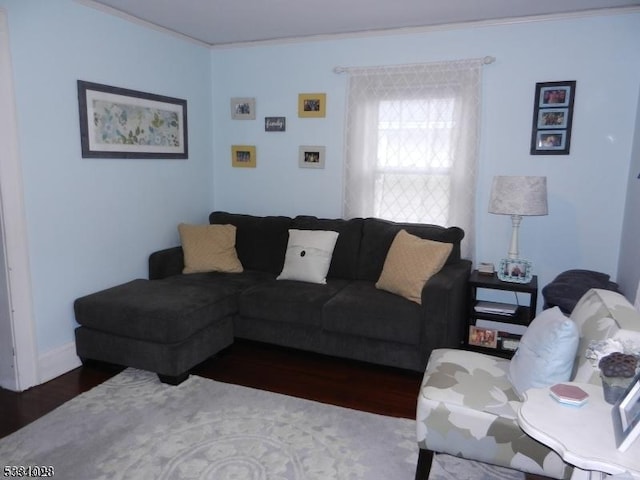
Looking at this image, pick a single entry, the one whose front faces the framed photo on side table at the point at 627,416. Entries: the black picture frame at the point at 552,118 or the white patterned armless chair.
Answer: the black picture frame

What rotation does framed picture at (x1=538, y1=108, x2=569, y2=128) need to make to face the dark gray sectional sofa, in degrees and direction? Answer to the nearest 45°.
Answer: approximately 45° to its right

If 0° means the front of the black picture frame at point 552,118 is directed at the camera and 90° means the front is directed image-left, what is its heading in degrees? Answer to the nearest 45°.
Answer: approximately 0°

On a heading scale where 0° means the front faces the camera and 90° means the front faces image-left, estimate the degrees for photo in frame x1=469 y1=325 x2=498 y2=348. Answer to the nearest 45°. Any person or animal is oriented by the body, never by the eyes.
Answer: approximately 0°

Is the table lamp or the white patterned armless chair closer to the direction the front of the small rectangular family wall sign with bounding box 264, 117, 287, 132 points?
the white patterned armless chair

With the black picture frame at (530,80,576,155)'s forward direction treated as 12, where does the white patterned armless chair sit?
The white patterned armless chair is roughly at 12 o'clock from the black picture frame.

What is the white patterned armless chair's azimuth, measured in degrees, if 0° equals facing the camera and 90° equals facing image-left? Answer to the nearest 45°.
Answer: approximately 90°

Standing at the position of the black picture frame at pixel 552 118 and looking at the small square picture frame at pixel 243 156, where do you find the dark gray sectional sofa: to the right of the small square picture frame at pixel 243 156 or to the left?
left

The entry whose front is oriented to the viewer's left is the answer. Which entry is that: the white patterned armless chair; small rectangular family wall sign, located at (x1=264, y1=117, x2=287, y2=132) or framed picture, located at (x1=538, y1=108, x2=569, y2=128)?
the white patterned armless chair

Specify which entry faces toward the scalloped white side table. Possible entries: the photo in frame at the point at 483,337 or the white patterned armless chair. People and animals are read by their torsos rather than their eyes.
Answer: the photo in frame

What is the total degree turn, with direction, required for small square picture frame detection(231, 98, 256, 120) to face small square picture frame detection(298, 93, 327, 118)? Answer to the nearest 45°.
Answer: approximately 45° to its left

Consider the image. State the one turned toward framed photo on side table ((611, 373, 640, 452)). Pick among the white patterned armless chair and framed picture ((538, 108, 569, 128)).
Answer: the framed picture

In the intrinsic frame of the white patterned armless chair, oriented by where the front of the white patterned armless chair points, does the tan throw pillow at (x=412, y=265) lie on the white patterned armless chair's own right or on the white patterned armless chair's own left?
on the white patterned armless chair's own right
